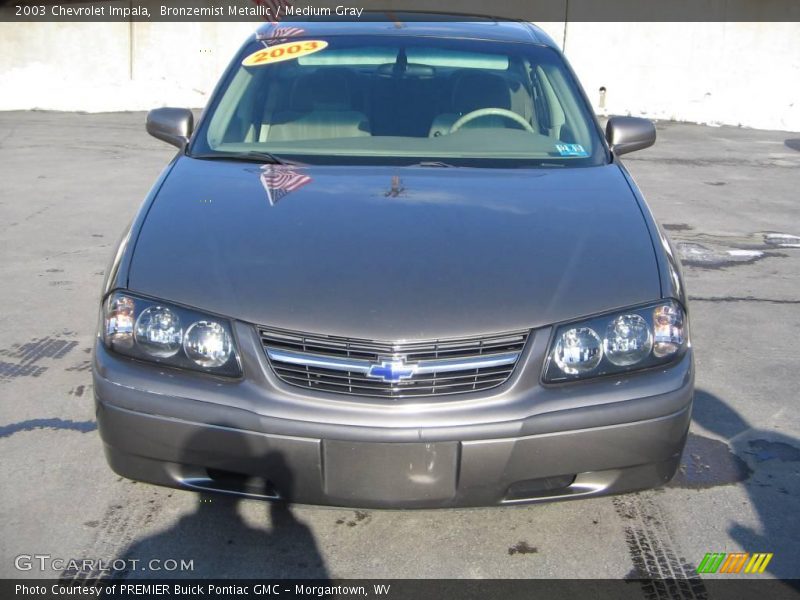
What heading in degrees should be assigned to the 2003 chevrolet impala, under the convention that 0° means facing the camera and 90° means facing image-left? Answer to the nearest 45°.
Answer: approximately 0°
